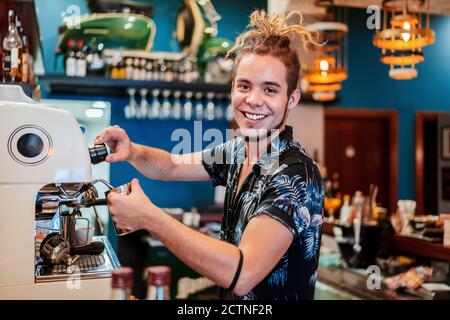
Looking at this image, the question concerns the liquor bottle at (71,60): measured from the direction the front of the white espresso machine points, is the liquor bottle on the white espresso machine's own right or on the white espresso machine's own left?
on the white espresso machine's own left

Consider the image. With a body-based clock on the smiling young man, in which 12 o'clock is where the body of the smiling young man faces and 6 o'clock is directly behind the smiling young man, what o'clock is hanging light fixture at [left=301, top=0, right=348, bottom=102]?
The hanging light fixture is roughly at 5 o'clock from the smiling young man.

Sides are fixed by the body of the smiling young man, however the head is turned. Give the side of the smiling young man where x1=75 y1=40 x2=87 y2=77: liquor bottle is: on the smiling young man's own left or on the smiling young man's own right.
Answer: on the smiling young man's own right

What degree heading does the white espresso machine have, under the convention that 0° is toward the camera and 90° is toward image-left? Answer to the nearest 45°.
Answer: approximately 270°

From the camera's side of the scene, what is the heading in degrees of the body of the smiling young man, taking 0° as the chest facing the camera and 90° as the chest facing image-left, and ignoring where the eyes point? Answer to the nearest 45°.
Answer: approximately 45°

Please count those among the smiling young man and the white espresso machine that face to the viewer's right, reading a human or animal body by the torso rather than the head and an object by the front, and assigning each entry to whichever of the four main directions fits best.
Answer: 1

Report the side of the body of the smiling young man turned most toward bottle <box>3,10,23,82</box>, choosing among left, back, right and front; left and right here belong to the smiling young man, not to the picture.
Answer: right
